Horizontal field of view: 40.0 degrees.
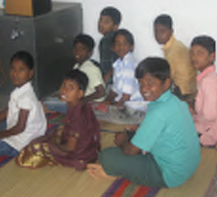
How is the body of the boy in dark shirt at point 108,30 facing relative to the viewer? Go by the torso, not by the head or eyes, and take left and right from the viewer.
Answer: facing the viewer and to the left of the viewer
